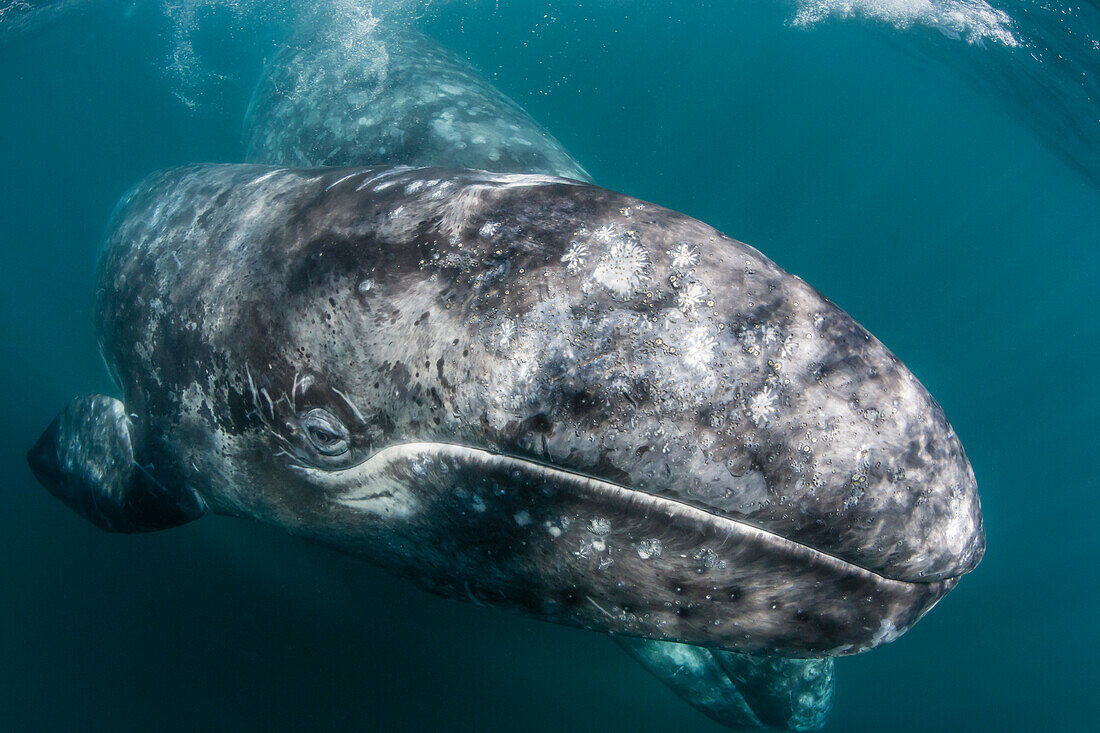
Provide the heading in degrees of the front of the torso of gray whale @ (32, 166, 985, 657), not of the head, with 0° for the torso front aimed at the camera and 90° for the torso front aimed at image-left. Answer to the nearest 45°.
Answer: approximately 315°
